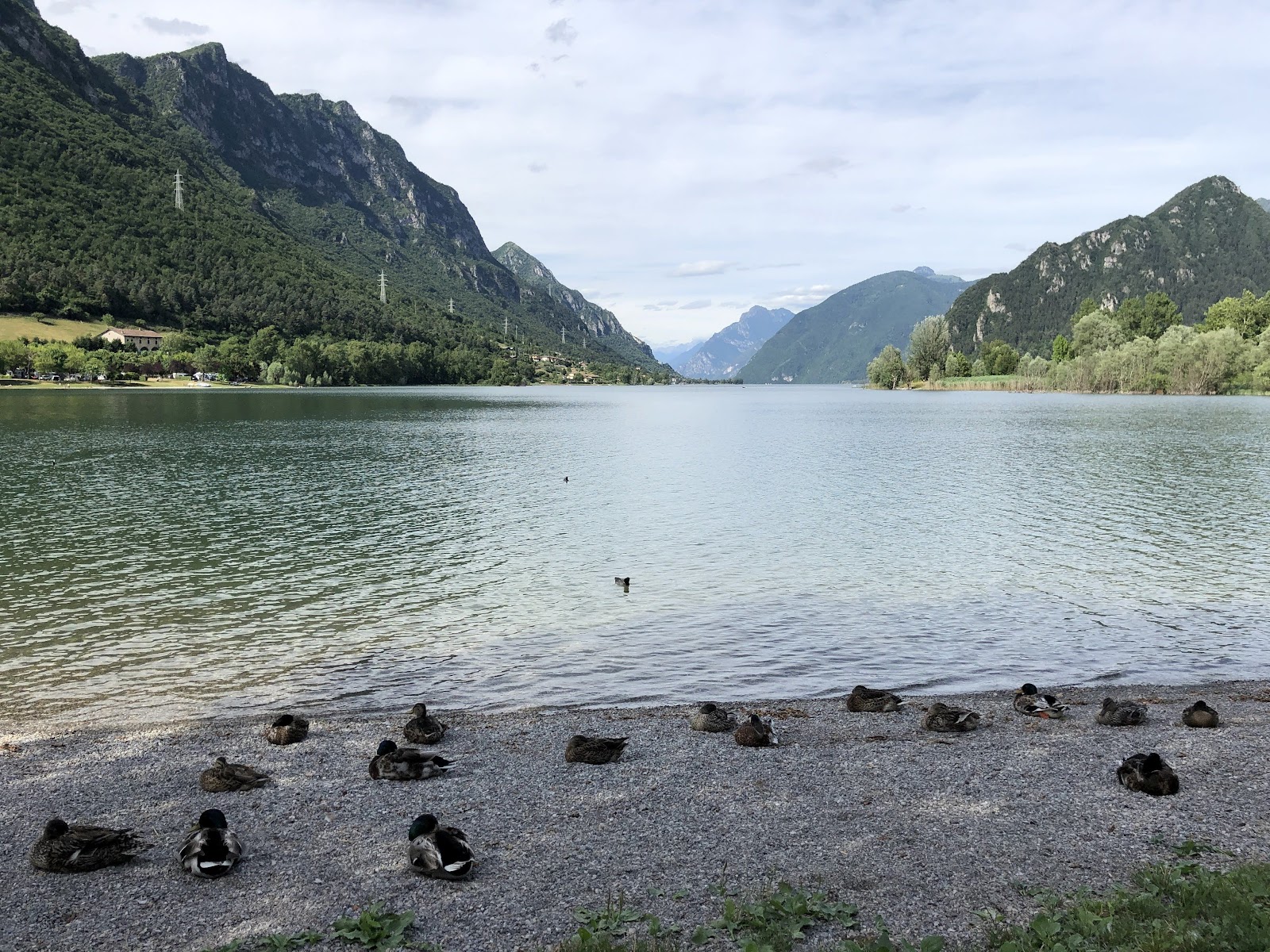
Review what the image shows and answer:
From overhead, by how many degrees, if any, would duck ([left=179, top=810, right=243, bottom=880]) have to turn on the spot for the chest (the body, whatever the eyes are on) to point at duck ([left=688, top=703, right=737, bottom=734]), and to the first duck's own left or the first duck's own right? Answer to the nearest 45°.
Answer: approximately 90° to the first duck's own right

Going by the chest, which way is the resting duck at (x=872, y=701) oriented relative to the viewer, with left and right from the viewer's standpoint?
facing to the left of the viewer

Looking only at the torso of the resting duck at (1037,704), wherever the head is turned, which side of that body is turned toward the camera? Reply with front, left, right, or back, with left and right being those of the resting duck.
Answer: left

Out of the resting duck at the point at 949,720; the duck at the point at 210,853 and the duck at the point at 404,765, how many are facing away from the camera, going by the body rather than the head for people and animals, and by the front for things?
1

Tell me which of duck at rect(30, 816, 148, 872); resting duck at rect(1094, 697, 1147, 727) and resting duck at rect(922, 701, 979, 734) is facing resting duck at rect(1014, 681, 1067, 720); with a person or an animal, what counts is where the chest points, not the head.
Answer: resting duck at rect(1094, 697, 1147, 727)

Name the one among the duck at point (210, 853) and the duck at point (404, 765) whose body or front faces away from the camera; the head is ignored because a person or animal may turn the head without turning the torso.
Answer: the duck at point (210, 853)

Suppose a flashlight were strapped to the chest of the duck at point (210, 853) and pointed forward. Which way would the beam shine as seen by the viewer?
away from the camera

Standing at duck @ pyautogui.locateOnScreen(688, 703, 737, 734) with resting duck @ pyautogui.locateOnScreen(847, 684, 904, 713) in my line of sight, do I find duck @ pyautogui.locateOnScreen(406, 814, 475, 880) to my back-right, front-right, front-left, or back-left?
back-right

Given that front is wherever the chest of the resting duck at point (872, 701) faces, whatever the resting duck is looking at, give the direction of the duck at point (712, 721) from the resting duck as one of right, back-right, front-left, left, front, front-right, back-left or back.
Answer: front-left

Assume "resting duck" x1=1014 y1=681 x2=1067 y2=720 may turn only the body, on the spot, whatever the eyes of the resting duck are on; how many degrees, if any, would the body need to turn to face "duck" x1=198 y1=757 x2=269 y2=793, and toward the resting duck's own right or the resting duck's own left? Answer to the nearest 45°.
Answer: approximately 45° to the resting duck's own left

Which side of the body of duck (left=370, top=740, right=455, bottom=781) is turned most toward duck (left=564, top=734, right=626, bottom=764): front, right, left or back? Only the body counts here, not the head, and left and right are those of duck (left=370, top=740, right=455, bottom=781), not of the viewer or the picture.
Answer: back

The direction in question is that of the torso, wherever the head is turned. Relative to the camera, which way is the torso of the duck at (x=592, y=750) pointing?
to the viewer's left

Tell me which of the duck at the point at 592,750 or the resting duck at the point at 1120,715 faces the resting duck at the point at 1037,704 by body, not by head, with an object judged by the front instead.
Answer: the resting duck at the point at 1120,715

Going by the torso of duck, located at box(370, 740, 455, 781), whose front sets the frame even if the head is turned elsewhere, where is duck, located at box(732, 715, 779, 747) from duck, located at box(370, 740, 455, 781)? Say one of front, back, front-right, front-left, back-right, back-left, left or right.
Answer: back

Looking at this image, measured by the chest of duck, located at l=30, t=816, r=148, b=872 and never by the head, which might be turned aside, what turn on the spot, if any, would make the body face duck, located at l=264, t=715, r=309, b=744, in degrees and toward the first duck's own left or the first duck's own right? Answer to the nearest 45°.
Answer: approximately 135° to the first duck's own right

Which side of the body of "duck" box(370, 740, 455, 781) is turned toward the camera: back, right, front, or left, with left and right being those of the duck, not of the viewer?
left

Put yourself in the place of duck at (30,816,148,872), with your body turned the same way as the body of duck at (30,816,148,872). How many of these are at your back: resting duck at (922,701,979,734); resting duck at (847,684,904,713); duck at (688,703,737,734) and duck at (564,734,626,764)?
4
